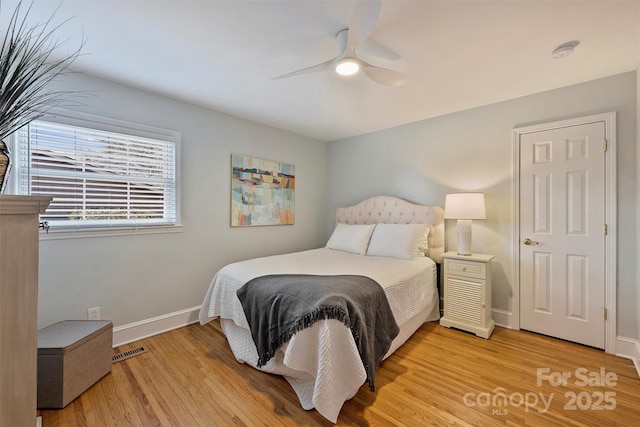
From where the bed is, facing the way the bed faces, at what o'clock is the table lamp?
The table lamp is roughly at 7 o'clock from the bed.

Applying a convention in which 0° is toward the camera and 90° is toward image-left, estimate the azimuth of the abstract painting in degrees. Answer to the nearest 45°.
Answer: approximately 315°

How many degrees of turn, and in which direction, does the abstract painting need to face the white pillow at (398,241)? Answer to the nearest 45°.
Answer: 0° — it already faces it

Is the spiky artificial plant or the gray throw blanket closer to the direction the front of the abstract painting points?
the gray throw blanket

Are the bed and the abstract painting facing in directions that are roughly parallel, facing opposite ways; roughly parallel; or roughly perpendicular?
roughly perpendicular

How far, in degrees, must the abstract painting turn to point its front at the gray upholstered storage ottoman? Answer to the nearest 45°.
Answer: approximately 90° to its right

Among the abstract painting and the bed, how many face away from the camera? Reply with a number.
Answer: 0

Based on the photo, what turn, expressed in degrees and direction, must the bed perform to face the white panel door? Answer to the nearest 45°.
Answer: approximately 135° to its left

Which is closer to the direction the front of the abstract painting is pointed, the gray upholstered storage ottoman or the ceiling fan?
the ceiling fan

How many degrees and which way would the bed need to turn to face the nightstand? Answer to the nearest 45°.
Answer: approximately 135° to its left

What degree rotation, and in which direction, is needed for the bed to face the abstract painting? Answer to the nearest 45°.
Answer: approximately 90° to its right

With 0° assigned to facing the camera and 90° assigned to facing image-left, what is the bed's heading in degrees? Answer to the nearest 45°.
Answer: approximately 45°

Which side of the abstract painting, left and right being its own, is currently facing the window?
right
